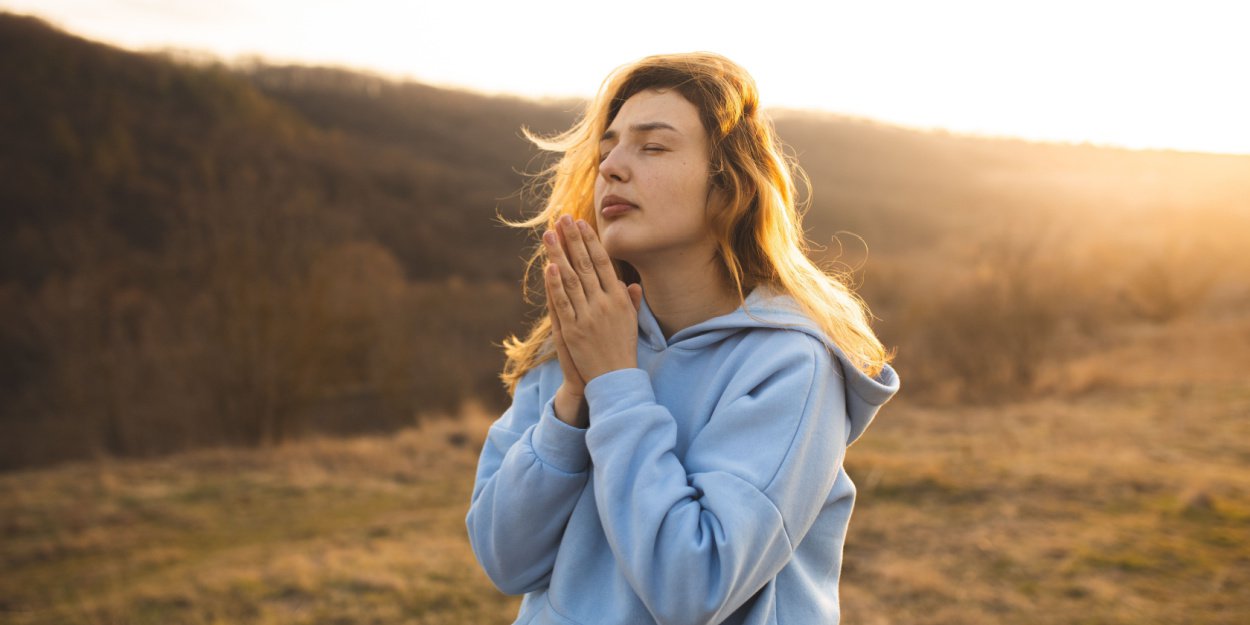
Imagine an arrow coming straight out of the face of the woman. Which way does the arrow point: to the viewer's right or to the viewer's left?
to the viewer's left

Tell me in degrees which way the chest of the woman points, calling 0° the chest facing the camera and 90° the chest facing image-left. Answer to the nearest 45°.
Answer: approximately 45°
